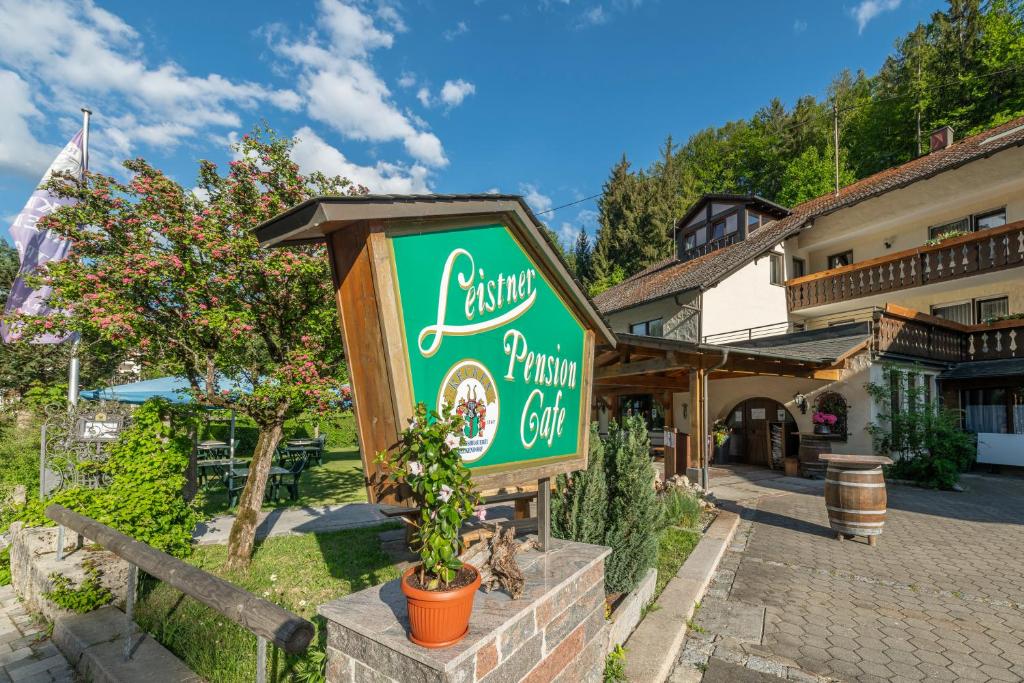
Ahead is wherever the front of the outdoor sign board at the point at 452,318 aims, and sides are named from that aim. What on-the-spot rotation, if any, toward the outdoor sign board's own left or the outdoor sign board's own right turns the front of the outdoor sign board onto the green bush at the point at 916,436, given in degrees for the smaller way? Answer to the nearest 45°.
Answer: approximately 90° to the outdoor sign board's own left

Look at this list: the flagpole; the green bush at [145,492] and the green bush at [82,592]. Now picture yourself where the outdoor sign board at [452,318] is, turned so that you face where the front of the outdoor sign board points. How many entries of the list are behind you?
3

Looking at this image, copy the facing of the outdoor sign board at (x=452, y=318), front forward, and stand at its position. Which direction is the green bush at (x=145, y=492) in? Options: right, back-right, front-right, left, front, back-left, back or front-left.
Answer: back

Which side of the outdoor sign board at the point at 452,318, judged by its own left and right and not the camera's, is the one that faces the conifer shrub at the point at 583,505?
left

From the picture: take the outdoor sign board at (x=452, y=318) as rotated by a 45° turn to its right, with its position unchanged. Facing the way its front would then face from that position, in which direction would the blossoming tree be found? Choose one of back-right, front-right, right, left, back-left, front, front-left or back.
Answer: back-right

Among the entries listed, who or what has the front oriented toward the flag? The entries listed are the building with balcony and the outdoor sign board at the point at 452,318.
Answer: the building with balcony

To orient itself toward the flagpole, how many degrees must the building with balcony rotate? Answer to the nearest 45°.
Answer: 0° — it already faces it

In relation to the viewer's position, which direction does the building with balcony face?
facing the viewer and to the left of the viewer

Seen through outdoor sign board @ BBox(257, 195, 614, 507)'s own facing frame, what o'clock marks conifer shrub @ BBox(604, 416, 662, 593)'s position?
The conifer shrub is roughly at 9 o'clock from the outdoor sign board.

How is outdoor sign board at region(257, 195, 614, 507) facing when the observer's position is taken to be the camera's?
facing the viewer and to the right of the viewer

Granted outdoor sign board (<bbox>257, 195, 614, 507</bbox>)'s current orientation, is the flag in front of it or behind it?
behind

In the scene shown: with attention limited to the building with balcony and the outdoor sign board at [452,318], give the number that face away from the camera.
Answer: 0
